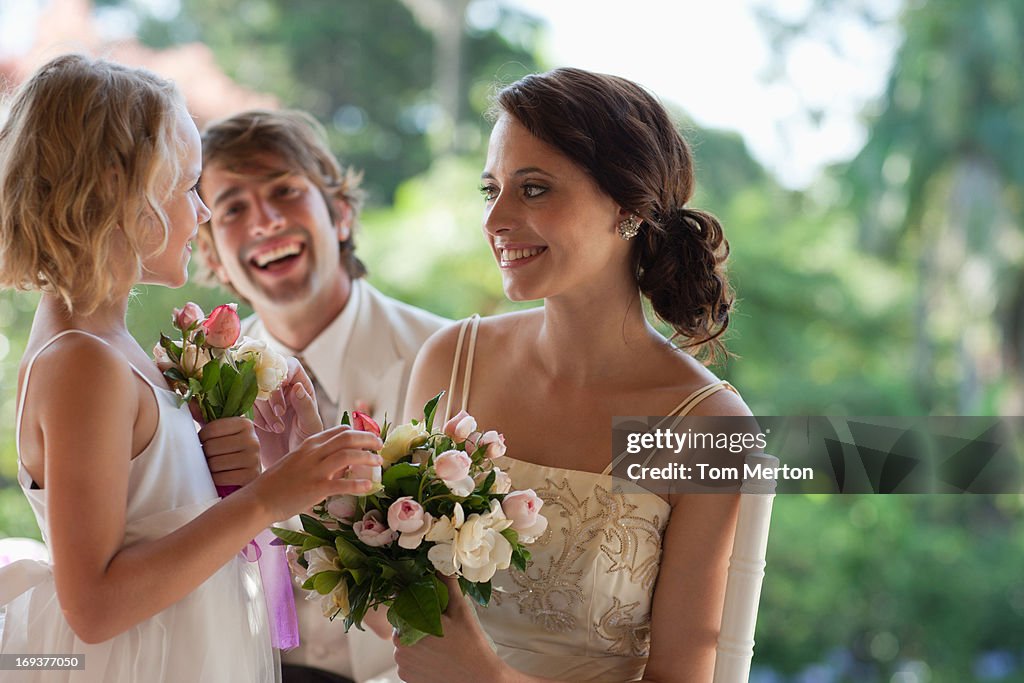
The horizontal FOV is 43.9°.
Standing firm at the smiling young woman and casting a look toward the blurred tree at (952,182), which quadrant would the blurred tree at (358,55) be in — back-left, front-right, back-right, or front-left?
front-left

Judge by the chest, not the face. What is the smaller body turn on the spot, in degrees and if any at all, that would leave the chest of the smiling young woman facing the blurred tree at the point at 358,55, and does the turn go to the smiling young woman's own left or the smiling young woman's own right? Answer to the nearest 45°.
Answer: approximately 135° to the smiling young woman's own right

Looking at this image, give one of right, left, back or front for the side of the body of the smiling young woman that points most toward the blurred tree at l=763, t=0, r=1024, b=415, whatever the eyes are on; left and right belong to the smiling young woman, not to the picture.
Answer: back

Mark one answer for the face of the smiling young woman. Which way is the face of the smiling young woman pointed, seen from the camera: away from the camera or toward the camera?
toward the camera

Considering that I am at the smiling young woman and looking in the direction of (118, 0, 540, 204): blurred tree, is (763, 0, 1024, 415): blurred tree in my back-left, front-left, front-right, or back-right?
front-right
